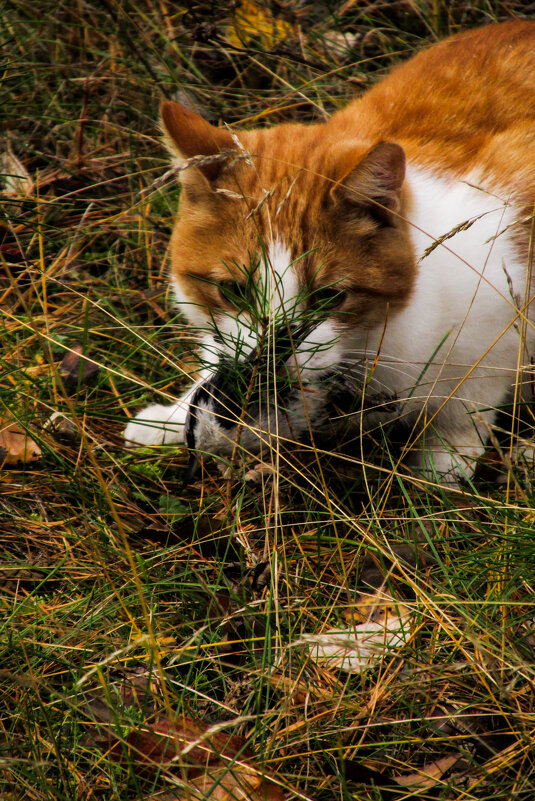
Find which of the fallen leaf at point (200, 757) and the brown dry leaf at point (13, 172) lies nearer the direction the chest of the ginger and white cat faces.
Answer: the fallen leaf

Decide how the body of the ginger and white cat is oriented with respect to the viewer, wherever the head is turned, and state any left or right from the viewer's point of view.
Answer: facing the viewer and to the left of the viewer

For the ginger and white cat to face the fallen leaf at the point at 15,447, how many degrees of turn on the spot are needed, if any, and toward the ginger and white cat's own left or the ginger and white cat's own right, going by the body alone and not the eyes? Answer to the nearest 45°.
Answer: approximately 45° to the ginger and white cat's own right

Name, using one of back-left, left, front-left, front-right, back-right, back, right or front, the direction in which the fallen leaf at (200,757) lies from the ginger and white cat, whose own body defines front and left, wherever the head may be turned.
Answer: front-left

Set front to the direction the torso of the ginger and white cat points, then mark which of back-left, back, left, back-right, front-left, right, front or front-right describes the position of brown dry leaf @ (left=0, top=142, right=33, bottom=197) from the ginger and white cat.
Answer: right

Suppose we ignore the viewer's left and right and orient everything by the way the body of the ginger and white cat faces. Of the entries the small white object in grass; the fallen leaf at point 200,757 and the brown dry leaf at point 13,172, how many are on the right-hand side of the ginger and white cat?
1

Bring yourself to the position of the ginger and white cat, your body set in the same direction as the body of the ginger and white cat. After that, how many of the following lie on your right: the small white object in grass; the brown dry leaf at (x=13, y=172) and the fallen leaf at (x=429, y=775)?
1

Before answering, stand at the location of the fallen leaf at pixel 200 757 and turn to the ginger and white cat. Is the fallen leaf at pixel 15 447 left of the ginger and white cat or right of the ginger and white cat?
left

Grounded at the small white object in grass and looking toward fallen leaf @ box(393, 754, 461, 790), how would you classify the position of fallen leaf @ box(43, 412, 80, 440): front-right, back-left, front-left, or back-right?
back-right

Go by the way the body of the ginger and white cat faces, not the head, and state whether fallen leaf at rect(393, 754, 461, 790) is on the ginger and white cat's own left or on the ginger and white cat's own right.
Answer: on the ginger and white cat's own left

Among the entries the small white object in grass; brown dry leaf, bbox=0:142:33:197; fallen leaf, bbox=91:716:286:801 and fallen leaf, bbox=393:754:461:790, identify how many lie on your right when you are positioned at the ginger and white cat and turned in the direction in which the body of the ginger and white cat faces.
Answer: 1

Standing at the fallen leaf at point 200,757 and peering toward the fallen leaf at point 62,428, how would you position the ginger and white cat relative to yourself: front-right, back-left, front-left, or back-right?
front-right
